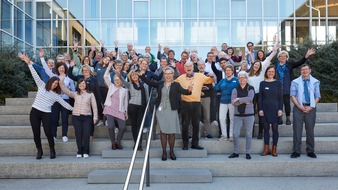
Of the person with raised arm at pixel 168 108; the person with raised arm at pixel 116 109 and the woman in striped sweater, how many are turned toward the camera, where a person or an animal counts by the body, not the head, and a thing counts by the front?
3

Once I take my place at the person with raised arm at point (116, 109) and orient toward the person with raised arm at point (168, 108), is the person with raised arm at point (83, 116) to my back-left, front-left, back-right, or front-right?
back-right

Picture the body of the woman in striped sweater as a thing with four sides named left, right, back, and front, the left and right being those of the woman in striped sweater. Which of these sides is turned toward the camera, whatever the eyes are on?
front

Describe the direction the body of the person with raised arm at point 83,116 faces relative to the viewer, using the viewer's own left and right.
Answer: facing the viewer

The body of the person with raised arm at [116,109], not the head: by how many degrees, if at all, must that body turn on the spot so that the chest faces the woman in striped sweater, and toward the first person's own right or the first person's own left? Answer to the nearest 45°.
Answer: approximately 90° to the first person's own right

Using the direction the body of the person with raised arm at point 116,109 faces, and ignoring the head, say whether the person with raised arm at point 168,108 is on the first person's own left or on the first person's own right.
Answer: on the first person's own left

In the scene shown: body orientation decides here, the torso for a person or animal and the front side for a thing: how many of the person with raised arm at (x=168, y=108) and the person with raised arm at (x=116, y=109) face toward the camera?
2
